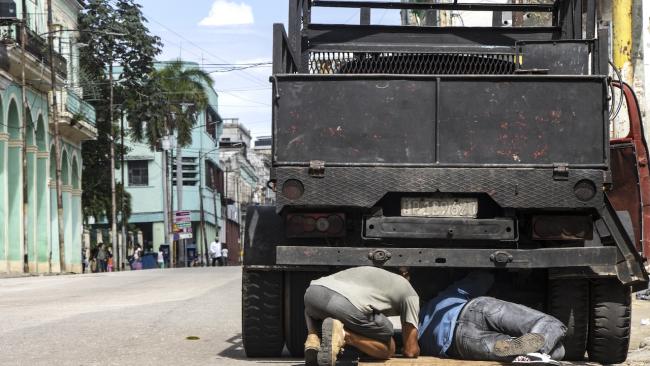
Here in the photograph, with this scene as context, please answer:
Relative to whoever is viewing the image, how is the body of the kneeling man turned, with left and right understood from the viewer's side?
facing away from the viewer and to the right of the viewer

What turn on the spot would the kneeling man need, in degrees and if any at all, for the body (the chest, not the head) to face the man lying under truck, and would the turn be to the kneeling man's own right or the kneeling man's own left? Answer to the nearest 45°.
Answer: approximately 45° to the kneeling man's own right

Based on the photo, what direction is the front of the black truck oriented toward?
away from the camera
